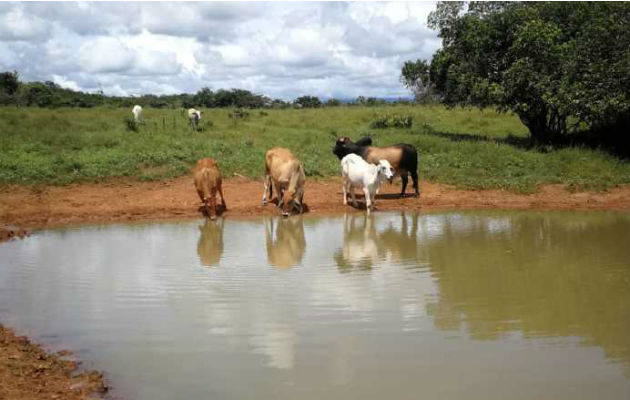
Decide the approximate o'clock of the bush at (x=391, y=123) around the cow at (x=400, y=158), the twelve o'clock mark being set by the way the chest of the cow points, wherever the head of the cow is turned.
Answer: The bush is roughly at 3 o'clock from the cow.

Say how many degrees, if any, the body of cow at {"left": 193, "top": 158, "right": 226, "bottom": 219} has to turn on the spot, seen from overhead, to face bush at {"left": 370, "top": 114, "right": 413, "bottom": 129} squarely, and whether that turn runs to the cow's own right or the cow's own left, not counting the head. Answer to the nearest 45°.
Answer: approximately 135° to the cow's own left

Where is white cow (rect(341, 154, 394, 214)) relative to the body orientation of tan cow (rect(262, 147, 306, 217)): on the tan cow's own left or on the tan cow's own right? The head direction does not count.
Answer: on the tan cow's own left

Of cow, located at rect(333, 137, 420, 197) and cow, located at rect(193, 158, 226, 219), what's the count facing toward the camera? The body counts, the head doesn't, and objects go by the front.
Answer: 1

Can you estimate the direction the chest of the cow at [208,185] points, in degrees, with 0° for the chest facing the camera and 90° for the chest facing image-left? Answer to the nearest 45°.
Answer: approximately 0°

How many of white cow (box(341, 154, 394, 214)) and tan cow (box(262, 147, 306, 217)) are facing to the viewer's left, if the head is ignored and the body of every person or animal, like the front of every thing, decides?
0

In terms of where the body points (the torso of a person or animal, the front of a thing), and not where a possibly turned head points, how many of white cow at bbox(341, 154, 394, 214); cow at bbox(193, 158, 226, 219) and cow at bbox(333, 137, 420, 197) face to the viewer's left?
1

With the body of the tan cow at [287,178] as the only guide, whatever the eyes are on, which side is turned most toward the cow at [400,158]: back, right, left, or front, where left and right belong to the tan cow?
left

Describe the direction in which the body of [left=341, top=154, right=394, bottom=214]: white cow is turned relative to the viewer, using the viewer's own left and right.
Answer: facing the viewer and to the right of the viewer

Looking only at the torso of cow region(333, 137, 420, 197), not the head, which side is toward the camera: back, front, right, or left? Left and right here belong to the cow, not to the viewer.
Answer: left

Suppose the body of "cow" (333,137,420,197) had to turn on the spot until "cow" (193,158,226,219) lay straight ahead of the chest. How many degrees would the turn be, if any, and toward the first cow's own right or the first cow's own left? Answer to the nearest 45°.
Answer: approximately 45° to the first cow's own left

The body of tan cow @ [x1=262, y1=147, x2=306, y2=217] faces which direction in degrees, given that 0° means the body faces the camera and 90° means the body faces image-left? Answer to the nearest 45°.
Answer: approximately 315°
